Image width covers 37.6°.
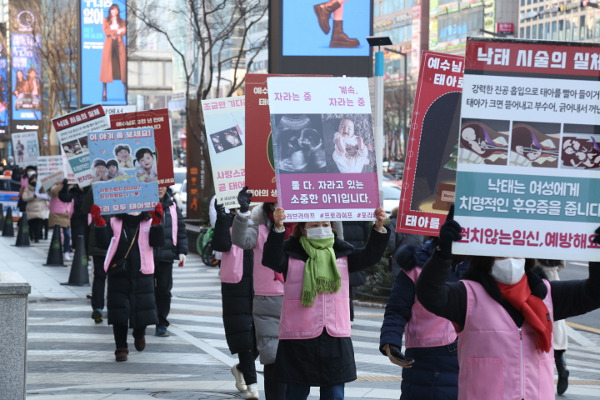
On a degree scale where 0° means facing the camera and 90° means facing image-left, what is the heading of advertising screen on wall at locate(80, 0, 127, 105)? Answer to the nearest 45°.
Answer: approximately 0°

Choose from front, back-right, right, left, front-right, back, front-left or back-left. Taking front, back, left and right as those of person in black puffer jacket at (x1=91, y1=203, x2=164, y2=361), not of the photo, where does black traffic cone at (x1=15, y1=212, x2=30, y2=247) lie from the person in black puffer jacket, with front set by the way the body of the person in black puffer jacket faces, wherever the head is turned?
back

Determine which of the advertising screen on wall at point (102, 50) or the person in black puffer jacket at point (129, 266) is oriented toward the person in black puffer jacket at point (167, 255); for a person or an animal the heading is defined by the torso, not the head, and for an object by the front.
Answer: the advertising screen on wall

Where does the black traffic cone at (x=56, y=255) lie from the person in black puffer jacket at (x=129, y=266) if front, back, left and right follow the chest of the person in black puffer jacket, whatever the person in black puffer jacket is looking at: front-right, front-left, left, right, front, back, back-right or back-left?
back

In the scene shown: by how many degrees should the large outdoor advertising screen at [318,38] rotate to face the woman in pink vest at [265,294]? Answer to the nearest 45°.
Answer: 0° — it already faces them
